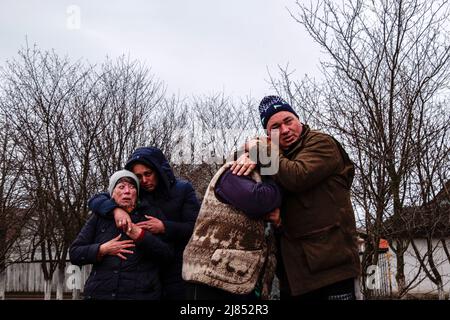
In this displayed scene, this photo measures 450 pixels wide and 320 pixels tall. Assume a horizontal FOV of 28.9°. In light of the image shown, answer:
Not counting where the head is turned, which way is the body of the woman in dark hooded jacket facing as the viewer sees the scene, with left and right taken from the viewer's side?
facing the viewer and to the left of the viewer

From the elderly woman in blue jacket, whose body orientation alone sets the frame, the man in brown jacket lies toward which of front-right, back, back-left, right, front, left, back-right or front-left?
front-left

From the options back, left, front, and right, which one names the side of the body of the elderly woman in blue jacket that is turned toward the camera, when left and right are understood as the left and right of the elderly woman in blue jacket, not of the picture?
front

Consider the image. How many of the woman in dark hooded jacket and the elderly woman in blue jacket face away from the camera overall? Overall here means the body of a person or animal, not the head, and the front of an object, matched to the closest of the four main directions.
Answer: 0

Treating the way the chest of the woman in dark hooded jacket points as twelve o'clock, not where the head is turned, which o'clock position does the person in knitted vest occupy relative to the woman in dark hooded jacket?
The person in knitted vest is roughly at 10 o'clock from the woman in dark hooded jacket.

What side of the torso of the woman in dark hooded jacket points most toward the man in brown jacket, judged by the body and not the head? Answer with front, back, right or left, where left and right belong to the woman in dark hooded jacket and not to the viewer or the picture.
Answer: left

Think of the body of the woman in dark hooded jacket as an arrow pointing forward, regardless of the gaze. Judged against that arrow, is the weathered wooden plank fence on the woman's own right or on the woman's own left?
on the woman's own right

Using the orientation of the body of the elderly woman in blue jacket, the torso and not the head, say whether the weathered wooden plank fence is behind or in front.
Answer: behind

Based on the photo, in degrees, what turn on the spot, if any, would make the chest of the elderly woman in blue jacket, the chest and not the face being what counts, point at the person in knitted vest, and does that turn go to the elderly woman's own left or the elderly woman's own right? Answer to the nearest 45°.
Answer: approximately 45° to the elderly woman's own left
